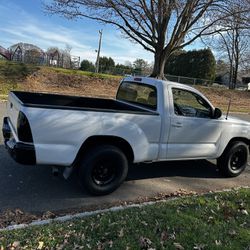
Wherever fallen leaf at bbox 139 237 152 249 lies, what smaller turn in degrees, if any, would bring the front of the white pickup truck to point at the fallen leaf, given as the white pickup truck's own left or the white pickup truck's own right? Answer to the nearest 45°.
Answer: approximately 135° to the white pickup truck's own right

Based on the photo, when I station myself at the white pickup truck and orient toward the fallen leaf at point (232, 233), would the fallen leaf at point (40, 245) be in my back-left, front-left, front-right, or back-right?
front-right

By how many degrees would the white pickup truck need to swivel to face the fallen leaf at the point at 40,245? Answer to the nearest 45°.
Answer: approximately 135° to its right

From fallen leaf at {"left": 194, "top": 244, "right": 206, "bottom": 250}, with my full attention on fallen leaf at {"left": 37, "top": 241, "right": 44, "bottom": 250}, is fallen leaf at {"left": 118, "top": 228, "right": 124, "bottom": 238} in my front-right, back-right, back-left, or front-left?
front-right

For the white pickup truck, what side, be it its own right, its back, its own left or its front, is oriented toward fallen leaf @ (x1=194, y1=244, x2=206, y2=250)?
right

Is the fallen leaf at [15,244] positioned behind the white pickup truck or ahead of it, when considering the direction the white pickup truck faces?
behind

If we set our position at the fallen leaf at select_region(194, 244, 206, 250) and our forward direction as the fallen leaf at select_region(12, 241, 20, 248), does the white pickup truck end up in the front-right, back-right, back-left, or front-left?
front-right

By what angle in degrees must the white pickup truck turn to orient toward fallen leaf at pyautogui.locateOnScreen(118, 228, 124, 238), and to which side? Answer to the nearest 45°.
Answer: approximately 135° to its right

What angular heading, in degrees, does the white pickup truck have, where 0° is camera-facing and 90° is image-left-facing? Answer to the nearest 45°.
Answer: approximately 225°
